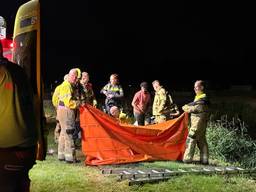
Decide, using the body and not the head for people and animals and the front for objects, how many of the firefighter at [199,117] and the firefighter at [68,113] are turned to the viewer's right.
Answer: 1

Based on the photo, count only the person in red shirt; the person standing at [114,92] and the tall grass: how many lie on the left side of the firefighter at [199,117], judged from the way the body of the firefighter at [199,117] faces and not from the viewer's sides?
0

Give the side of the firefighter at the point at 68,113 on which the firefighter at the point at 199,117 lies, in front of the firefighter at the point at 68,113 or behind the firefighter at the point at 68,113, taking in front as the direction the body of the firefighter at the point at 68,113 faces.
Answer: in front

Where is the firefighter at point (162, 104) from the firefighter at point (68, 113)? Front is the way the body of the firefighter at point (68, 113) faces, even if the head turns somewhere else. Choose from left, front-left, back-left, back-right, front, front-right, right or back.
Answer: front-left

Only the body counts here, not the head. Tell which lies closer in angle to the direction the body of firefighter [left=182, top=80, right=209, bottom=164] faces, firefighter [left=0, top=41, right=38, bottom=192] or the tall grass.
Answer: the firefighter

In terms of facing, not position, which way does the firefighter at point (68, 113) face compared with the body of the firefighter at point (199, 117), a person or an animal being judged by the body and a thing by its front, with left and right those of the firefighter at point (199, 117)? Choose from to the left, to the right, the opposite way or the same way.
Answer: the opposite way

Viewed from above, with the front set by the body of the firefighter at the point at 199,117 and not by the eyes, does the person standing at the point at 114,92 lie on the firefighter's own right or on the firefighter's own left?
on the firefighter's own right

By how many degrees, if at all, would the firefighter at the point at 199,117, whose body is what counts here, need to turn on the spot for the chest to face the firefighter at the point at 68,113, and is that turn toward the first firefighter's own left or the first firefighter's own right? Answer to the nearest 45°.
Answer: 0° — they already face them

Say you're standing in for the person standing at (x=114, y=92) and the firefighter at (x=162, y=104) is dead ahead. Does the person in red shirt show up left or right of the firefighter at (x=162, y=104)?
left

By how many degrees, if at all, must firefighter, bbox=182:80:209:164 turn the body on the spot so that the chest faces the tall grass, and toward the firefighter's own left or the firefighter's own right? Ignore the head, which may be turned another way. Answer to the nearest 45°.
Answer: approximately 135° to the firefighter's own right

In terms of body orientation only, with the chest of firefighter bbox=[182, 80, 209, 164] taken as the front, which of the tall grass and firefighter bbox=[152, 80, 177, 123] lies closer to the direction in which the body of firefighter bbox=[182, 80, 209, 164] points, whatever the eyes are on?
the firefighter

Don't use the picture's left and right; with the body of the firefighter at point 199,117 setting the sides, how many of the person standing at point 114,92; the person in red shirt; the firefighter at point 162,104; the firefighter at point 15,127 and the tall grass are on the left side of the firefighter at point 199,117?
1

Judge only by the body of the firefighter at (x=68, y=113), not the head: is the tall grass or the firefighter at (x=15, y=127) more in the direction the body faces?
the tall grass

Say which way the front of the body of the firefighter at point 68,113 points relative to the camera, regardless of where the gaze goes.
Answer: to the viewer's right

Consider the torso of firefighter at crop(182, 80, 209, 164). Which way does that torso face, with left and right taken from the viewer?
facing to the left of the viewer
